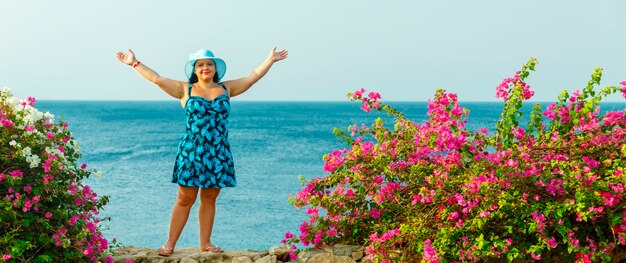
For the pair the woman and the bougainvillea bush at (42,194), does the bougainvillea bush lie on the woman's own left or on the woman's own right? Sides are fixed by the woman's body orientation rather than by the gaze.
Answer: on the woman's own right

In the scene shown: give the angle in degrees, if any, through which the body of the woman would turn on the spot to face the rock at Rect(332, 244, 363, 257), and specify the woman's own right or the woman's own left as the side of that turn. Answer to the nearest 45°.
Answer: approximately 90° to the woman's own left

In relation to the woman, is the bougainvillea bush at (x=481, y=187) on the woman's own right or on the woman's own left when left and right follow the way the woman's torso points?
on the woman's own left

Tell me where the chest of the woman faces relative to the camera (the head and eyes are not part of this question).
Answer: toward the camera

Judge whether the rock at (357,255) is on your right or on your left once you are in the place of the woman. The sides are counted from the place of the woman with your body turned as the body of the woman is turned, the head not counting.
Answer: on your left
